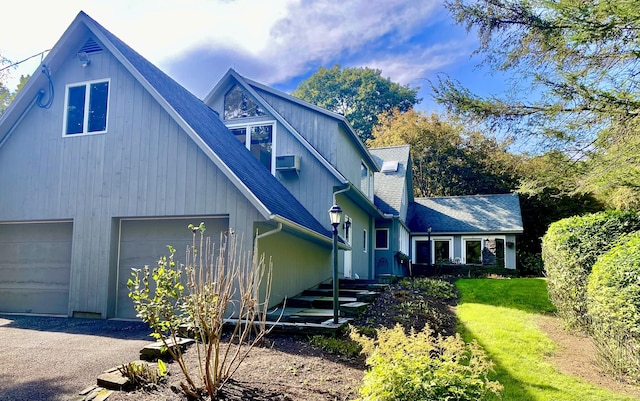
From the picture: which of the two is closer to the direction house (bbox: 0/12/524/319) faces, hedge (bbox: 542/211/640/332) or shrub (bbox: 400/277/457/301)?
the hedge

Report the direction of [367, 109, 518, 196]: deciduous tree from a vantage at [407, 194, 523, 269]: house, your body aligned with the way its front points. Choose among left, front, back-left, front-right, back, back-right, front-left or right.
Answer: back

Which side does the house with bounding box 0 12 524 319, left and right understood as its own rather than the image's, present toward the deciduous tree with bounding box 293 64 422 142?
back

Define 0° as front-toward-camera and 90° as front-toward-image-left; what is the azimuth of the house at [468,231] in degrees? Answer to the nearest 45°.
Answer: approximately 0°

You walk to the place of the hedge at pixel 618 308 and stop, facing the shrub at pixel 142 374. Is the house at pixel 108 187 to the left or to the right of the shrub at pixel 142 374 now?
right
